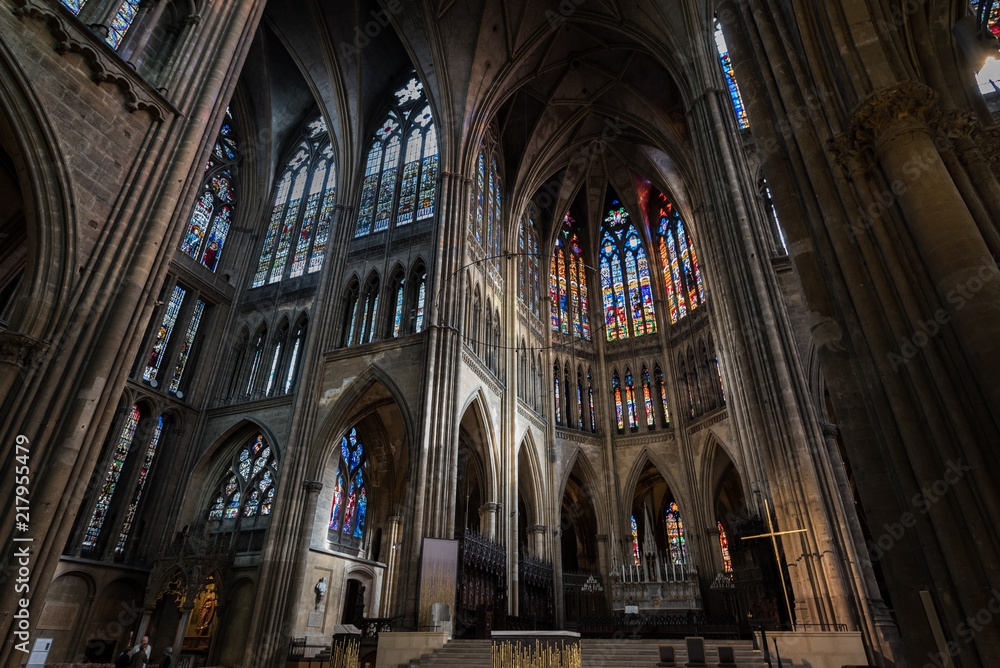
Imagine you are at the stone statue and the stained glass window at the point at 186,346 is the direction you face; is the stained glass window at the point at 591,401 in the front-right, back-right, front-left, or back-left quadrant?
back-right

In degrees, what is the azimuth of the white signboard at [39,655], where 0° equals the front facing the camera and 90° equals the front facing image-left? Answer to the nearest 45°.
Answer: approximately 0°

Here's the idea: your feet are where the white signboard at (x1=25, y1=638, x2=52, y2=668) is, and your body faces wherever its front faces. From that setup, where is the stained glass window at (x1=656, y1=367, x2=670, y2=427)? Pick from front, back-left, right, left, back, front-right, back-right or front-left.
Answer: left

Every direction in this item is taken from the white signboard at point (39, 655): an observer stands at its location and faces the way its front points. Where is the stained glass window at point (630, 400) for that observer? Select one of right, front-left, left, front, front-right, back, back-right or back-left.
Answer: left

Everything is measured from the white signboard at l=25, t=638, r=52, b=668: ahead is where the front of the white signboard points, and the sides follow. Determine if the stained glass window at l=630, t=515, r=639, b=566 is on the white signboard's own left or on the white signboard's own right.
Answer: on the white signboard's own left
